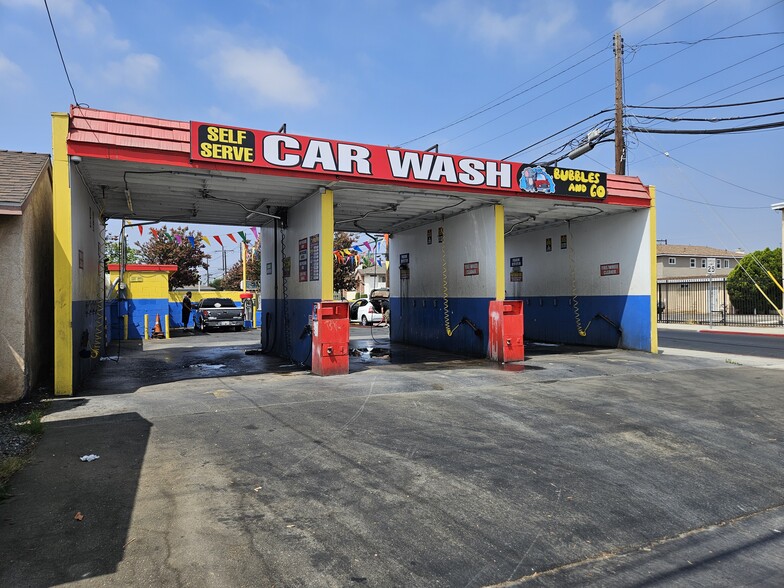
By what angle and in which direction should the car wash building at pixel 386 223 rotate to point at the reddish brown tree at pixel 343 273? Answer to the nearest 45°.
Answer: approximately 135° to its left

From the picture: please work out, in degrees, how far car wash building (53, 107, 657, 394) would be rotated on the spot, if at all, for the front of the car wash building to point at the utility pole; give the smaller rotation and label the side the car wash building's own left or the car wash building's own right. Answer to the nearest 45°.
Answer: approximately 90° to the car wash building's own left

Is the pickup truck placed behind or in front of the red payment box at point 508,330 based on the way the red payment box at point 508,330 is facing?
behind

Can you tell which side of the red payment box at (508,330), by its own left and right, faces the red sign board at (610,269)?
left

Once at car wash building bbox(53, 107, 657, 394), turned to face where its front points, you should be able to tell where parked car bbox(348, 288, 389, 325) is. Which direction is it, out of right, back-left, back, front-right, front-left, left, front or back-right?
back-left

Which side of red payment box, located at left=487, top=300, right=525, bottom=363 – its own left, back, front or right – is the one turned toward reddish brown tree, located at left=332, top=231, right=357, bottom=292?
back

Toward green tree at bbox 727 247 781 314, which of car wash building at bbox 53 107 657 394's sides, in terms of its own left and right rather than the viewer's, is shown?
left

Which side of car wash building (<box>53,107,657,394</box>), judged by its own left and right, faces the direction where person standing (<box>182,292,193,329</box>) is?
back

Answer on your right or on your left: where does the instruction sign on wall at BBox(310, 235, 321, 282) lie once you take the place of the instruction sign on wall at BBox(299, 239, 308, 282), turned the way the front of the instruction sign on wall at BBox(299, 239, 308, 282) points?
on your left

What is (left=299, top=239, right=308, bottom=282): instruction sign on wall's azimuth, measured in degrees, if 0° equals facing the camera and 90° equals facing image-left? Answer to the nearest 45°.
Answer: approximately 45°
